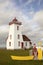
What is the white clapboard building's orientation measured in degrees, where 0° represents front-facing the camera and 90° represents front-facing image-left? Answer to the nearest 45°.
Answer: approximately 315°
